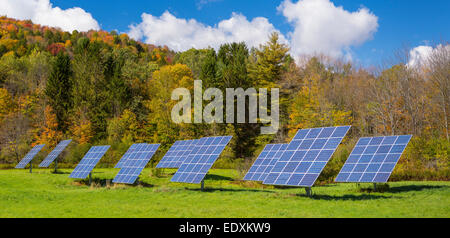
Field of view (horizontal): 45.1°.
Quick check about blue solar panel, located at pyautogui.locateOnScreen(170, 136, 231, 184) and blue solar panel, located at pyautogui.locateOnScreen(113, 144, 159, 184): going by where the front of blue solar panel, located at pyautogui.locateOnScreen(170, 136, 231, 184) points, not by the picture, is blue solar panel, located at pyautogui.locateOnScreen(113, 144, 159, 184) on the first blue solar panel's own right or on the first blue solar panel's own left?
on the first blue solar panel's own right

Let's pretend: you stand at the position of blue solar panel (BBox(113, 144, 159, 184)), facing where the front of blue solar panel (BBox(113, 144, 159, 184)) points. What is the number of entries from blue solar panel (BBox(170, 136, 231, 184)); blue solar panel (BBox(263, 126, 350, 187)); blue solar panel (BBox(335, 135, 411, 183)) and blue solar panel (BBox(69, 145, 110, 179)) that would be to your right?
1

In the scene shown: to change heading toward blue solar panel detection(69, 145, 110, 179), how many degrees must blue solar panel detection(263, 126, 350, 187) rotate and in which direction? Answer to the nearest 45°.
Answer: approximately 90° to its right

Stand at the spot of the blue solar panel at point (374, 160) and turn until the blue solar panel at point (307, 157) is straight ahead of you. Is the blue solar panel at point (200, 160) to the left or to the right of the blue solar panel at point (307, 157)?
right

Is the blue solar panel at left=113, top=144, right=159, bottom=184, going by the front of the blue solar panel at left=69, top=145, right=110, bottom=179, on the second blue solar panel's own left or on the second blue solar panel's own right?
on the second blue solar panel's own left

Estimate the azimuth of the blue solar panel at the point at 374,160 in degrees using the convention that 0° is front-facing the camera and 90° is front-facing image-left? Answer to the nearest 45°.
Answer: approximately 45°

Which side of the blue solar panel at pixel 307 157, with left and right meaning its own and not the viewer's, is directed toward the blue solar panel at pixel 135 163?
right

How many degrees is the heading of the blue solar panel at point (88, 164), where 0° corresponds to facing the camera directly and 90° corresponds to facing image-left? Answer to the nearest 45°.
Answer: approximately 45°

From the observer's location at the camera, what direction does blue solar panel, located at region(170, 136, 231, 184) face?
facing the viewer and to the left of the viewer

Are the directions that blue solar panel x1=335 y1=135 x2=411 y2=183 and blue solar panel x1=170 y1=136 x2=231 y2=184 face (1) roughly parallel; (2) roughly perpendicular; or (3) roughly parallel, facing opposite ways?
roughly parallel

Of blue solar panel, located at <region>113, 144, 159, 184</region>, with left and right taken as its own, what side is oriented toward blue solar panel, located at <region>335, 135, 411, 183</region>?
left

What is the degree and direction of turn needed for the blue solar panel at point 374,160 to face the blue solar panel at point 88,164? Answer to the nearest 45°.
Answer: approximately 45° to its right

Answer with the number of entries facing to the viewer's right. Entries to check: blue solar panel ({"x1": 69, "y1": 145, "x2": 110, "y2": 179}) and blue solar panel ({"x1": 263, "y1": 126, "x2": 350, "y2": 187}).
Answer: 0

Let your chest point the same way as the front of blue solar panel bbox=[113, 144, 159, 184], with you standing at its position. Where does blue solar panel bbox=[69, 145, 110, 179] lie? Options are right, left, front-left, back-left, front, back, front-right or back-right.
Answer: right

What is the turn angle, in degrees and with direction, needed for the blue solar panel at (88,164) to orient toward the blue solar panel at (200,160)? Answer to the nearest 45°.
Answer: approximately 90° to its left

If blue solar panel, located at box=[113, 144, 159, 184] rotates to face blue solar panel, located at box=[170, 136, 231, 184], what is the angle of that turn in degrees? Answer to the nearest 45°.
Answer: approximately 90° to its left

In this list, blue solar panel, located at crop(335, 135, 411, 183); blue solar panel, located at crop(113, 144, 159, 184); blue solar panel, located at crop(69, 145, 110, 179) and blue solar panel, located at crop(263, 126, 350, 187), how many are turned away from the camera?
0
